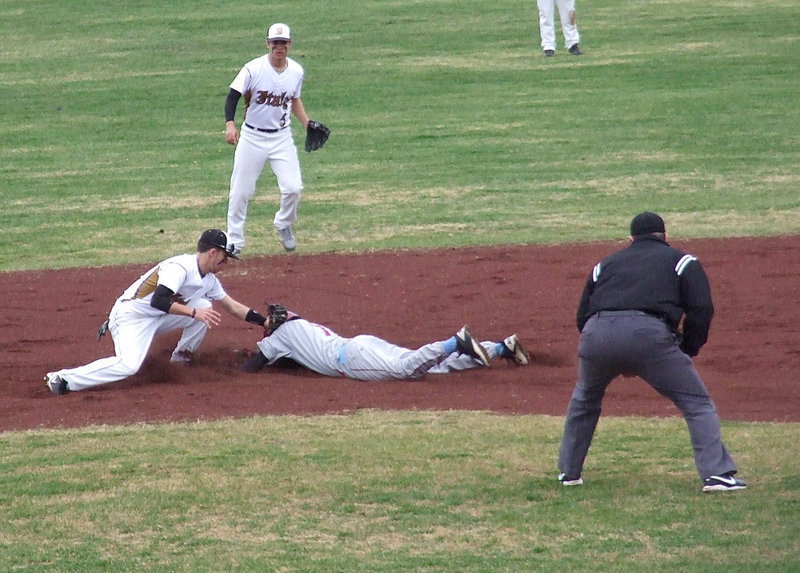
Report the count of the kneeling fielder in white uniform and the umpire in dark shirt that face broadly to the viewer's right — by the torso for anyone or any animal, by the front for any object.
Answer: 1

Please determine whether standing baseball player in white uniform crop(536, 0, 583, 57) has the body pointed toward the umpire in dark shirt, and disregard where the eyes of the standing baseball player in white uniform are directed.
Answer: yes

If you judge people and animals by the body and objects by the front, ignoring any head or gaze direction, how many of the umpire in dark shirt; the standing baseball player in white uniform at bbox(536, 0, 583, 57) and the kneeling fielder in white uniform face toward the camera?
1

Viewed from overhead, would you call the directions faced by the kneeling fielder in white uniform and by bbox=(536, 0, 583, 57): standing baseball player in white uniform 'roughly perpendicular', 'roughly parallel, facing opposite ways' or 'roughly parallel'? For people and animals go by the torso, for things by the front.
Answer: roughly perpendicular

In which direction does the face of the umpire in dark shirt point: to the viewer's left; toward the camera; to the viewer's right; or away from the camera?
away from the camera

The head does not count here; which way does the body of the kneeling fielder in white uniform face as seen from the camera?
to the viewer's right

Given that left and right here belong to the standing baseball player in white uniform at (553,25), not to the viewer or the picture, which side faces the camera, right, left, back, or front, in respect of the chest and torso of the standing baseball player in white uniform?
front

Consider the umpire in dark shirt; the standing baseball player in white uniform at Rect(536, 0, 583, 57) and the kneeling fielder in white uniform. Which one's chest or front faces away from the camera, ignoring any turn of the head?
the umpire in dark shirt

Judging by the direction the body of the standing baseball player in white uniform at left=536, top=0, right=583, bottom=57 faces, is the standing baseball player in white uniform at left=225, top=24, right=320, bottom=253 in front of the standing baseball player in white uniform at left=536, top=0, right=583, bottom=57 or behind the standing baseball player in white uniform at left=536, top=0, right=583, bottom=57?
in front

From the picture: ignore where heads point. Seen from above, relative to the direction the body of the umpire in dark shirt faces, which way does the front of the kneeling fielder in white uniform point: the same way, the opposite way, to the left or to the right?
to the right

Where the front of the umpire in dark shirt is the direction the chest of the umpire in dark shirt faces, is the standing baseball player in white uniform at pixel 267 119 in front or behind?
in front

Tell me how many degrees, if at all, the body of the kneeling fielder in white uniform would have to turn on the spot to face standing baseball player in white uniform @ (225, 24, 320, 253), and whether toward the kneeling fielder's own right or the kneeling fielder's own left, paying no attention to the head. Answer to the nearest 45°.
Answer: approximately 90° to the kneeling fielder's own left

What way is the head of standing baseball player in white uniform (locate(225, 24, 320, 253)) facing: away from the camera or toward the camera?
toward the camera

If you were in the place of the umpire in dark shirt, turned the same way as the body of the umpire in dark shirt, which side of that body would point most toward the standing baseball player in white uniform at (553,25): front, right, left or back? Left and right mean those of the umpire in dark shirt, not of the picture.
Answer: front

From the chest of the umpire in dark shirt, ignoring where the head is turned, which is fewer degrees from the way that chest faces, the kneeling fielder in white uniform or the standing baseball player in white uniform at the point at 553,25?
the standing baseball player in white uniform

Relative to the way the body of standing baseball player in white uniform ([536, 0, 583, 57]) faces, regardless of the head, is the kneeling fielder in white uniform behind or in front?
in front

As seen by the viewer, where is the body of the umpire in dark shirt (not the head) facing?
away from the camera
